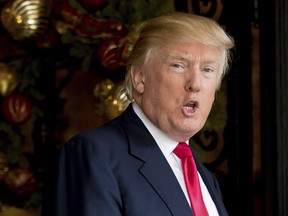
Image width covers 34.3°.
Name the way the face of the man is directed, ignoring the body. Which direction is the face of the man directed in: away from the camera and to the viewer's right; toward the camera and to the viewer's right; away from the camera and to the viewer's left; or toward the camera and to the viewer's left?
toward the camera and to the viewer's right

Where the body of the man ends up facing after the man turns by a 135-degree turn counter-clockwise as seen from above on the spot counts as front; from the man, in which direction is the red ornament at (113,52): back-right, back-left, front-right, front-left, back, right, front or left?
front

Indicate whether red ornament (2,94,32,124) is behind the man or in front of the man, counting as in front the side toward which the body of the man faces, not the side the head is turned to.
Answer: behind

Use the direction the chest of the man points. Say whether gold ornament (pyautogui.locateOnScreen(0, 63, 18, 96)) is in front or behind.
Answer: behind

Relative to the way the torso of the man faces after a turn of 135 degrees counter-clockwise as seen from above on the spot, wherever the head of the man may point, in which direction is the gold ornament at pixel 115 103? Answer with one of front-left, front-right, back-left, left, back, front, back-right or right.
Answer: front

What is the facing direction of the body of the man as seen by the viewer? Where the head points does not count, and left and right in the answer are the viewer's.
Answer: facing the viewer and to the right of the viewer

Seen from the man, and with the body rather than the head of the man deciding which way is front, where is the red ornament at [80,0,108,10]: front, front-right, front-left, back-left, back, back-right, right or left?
back-left
